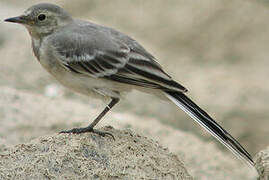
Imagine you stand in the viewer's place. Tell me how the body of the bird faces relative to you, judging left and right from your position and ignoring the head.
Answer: facing to the left of the viewer
